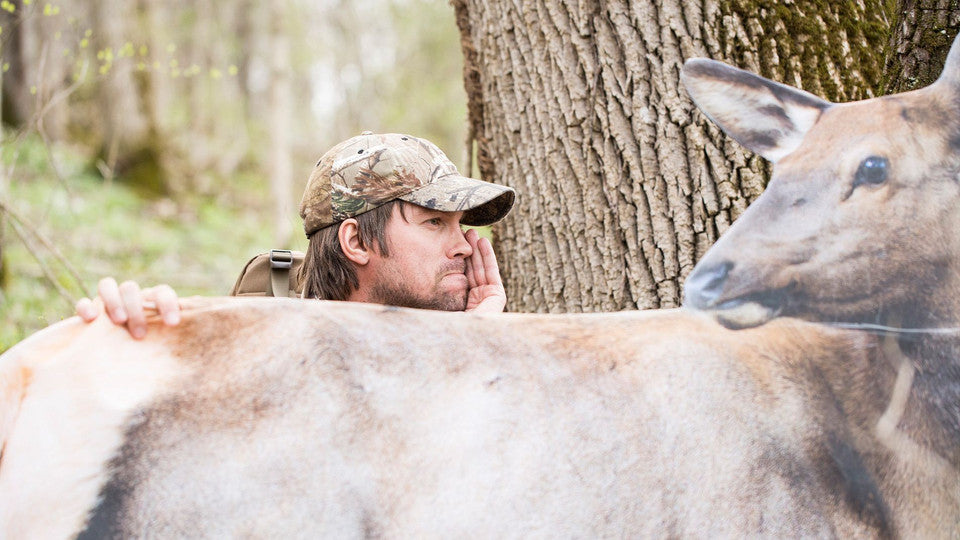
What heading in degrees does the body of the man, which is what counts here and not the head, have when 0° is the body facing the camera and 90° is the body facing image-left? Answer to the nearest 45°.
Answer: approximately 270°

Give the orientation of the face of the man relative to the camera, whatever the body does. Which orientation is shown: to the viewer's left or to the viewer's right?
to the viewer's right

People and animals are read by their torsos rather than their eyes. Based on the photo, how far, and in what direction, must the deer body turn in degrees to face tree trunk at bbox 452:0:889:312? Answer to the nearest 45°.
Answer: approximately 90° to its left

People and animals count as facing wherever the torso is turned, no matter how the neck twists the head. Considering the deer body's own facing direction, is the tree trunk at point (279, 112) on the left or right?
on its left
